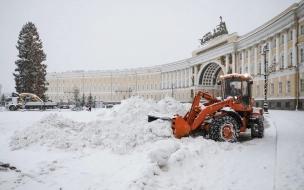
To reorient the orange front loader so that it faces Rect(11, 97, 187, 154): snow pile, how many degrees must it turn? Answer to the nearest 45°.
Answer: approximately 45° to its right

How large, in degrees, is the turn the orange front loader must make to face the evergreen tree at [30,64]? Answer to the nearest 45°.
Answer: approximately 90° to its right

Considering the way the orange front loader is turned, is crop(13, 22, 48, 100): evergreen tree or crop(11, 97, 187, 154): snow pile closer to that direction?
the snow pile

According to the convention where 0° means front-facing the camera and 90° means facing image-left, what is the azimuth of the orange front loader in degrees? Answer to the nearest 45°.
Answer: approximately 45°
